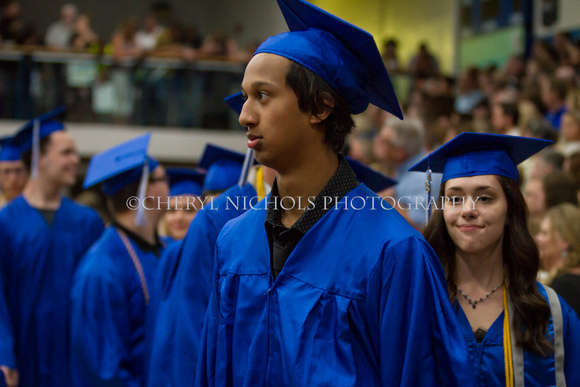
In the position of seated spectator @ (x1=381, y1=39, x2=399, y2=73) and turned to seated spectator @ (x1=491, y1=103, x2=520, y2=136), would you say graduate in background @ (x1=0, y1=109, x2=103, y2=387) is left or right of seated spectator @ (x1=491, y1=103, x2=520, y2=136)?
right

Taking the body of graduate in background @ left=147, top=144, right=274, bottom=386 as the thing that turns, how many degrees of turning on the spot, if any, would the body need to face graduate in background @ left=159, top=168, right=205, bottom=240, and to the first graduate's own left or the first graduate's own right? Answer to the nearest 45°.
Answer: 0° — they already face them

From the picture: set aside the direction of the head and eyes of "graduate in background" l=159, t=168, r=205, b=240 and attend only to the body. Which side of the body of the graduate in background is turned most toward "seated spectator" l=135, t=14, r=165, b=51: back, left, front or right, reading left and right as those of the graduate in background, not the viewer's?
back
